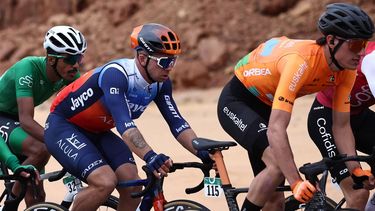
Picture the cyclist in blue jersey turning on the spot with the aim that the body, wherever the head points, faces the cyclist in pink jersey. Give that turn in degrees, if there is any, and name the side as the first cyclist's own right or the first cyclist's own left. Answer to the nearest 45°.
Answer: approximately 45° to the first cyclist's own left

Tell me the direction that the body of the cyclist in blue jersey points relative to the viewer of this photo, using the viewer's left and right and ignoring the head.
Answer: facing the viewer and to the right of the viewer

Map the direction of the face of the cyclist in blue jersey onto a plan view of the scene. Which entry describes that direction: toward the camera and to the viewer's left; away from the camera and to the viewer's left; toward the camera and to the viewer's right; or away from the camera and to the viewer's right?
toward the camera and to the viewer's right

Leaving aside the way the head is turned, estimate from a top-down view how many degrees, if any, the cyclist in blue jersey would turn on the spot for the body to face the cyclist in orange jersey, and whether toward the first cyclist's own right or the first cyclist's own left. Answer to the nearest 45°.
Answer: approximately 45° to the first cyclist's own left

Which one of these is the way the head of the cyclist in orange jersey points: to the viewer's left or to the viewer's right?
to the viewer's right

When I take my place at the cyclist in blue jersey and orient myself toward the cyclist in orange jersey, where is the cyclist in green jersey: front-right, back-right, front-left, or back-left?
back-left

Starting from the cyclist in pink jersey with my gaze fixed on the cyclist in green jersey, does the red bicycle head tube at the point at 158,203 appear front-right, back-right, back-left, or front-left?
front-left

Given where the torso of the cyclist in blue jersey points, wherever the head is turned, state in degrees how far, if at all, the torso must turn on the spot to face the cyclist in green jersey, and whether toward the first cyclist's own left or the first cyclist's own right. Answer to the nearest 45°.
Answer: approximately 180°
